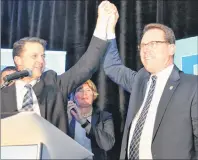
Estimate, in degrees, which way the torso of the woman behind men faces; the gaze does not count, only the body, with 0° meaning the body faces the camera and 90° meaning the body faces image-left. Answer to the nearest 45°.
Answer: approximately 45°

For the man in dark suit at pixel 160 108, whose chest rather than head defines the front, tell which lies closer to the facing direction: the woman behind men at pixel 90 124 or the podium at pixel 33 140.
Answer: the podium
